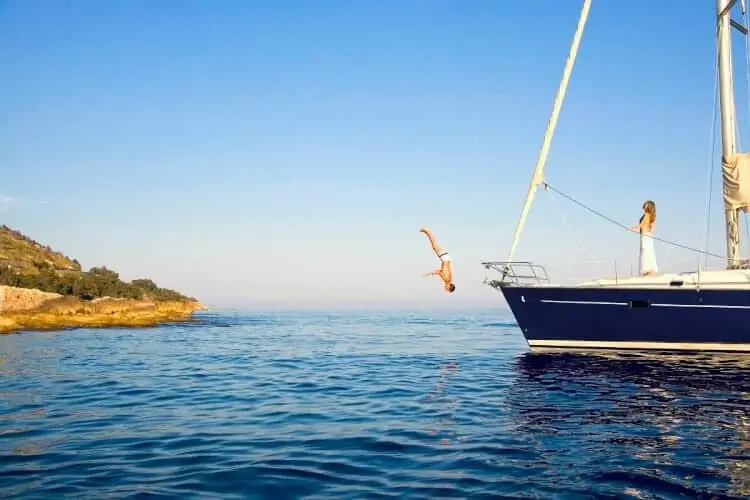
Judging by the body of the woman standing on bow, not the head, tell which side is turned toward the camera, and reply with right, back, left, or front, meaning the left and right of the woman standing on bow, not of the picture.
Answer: left

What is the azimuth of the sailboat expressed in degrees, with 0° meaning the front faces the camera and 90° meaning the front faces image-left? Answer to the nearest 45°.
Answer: approximately 90°

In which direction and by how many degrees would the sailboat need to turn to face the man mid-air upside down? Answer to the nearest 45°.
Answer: approximately 45° to its left
